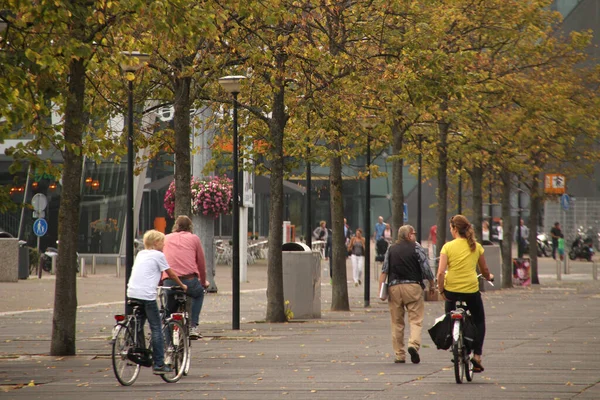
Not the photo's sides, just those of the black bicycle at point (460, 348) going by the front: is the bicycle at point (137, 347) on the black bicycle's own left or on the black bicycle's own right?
on the black bicycle's own left

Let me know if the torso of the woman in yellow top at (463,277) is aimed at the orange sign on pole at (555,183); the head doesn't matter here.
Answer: yes

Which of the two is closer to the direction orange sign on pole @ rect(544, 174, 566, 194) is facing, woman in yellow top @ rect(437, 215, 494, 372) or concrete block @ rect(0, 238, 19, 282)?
the woman in yellow top

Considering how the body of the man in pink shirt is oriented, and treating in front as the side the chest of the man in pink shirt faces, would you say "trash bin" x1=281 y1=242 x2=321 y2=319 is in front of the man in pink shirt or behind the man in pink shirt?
in front

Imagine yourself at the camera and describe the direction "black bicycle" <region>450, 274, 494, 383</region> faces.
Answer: facing away from the viewer

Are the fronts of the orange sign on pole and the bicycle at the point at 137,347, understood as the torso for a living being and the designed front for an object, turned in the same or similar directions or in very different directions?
very different directions

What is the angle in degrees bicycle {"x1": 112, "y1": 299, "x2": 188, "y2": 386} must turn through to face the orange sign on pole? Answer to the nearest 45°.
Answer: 0° — it already faces it

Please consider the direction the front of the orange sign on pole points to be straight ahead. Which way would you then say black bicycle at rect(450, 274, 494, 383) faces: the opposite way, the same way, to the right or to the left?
the opposite way

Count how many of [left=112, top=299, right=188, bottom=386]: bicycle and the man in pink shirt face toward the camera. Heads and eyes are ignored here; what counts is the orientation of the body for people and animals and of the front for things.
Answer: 0

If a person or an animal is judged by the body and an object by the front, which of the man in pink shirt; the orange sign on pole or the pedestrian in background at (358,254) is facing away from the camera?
the man in pink shirt

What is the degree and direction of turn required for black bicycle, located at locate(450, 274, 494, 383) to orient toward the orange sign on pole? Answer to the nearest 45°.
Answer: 0° — it already faces it

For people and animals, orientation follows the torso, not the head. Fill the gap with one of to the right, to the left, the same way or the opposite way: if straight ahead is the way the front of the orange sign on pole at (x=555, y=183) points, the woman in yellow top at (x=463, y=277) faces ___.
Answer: the opposite way

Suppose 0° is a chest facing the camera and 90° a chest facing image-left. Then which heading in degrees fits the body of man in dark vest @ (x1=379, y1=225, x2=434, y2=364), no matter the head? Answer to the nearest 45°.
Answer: approximately 180°

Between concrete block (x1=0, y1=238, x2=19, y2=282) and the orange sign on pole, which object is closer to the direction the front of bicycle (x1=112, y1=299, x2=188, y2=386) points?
the orange sign on pole

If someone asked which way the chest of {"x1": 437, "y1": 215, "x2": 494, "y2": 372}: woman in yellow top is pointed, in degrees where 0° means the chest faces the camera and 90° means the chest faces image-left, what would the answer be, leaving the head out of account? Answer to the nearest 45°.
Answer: approximately 180°

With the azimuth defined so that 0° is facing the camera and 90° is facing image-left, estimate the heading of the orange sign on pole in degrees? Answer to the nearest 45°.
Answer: approximately 0°
